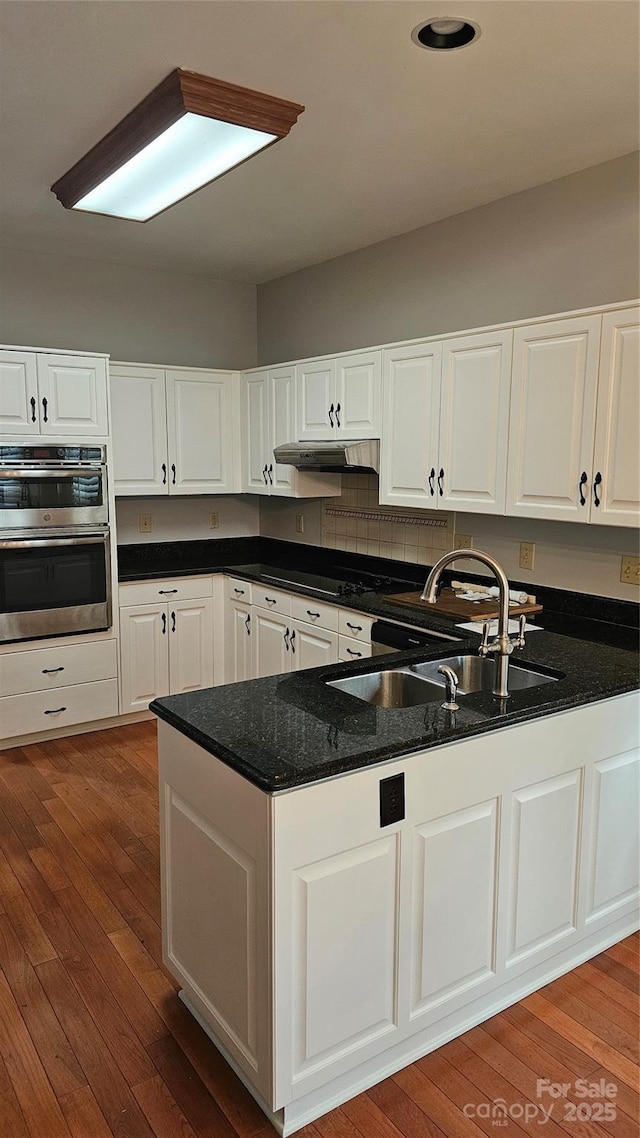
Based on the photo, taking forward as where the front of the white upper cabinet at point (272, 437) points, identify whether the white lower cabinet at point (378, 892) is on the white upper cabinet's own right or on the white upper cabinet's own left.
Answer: on the white upper cabinet's own left

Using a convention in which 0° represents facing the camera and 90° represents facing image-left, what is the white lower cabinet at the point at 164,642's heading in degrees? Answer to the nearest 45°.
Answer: approximately 315°

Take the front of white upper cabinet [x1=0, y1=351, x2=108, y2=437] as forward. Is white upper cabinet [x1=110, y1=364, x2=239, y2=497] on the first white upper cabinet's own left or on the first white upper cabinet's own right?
on the first white upper cabinet's own left

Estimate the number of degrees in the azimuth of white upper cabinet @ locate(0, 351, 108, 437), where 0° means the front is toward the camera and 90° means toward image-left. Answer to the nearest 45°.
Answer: approximately 0°

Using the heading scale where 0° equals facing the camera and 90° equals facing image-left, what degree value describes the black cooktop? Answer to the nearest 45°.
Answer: approximately 45°
